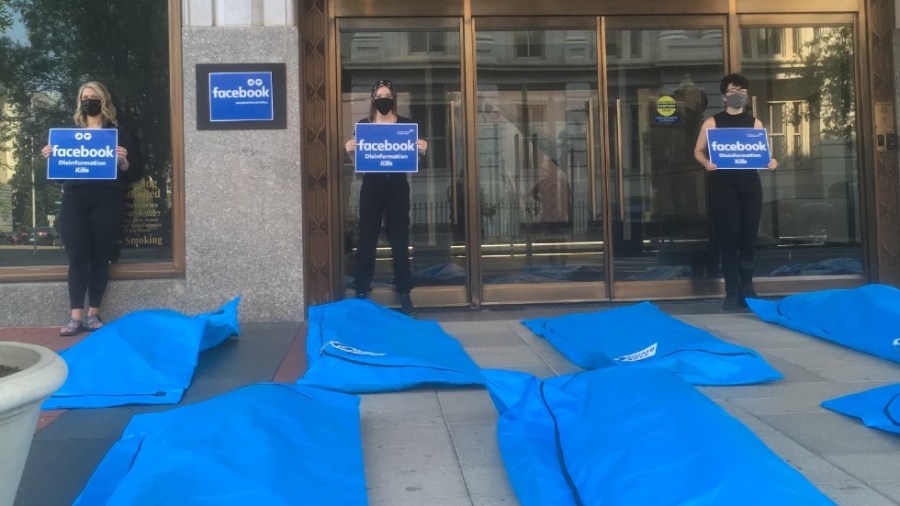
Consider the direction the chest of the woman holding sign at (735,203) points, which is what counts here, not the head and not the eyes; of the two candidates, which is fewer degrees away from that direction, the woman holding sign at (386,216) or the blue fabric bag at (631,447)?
the blue fabric bag

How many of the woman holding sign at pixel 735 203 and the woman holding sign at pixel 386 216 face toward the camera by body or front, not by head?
2

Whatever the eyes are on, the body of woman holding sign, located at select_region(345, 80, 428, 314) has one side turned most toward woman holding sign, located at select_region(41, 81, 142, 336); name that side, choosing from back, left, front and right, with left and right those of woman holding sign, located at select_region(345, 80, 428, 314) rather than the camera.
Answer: right

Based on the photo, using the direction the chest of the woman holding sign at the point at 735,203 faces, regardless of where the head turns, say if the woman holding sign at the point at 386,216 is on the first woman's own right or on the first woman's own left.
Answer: on the first woman's own right

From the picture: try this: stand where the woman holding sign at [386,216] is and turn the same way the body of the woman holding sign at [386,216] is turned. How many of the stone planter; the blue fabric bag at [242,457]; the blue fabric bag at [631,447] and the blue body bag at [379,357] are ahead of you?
4

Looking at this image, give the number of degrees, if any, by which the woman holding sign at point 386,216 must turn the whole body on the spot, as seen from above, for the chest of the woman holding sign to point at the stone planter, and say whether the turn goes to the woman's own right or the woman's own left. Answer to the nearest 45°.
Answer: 0° — they already face it
